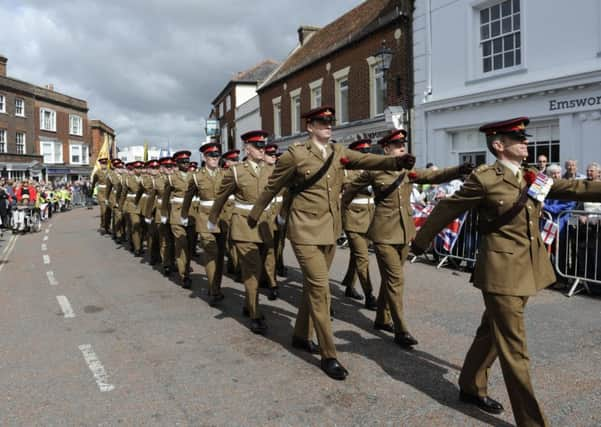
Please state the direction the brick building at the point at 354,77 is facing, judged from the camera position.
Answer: facing the viewer and to the left of the viewer

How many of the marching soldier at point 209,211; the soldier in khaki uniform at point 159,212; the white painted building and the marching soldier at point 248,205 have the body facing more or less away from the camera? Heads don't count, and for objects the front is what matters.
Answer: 0

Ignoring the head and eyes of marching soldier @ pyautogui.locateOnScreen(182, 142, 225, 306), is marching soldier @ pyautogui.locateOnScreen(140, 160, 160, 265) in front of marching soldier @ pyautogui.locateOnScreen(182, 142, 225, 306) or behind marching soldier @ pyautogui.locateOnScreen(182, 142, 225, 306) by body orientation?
behind

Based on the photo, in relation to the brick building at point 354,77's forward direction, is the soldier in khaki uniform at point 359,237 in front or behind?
in front

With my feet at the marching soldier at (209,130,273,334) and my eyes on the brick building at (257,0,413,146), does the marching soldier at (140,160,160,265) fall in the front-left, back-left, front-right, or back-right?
front-left

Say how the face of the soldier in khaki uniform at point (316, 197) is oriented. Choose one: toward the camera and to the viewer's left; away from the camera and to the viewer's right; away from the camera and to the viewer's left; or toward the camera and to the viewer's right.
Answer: toward the camera and to the viewer's right

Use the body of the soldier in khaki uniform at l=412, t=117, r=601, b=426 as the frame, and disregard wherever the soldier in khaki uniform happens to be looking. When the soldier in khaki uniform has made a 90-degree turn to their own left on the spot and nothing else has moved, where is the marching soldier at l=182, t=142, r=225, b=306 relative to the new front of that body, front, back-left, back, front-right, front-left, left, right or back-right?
left

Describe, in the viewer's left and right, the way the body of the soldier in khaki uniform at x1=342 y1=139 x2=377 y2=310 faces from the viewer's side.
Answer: facing the viewer and to the right of the viewer

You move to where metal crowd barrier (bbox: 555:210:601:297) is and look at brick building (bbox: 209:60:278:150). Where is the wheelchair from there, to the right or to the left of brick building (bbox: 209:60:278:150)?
left

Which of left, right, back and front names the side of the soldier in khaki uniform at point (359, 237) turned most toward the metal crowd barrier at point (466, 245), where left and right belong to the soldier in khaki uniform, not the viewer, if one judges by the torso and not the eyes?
left

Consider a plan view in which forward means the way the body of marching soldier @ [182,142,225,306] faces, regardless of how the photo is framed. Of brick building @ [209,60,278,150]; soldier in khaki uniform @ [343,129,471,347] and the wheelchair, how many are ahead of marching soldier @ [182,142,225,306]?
1

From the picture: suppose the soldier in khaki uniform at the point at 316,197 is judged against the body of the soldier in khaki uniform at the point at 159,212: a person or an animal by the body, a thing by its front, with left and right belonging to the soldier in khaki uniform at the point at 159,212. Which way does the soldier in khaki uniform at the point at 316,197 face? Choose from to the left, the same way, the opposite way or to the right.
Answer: the same way

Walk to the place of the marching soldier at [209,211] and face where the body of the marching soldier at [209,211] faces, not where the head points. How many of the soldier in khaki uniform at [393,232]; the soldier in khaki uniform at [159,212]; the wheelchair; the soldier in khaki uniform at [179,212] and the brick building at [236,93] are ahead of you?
1

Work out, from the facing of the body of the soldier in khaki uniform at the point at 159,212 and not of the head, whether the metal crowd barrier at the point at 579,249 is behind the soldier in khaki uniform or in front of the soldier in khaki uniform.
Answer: in front

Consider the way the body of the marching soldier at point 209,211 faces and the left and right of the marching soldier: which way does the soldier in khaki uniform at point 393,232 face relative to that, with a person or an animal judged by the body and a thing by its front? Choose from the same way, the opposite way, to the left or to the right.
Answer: the same way

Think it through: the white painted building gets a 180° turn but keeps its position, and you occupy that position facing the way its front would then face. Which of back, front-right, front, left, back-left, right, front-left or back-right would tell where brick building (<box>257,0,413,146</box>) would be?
left

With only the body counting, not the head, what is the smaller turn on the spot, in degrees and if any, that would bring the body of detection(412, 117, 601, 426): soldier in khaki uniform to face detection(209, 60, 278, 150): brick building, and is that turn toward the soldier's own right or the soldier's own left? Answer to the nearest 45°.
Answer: approximately 180°

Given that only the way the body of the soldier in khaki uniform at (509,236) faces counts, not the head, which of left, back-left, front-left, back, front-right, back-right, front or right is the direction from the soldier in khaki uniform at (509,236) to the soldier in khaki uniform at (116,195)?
back

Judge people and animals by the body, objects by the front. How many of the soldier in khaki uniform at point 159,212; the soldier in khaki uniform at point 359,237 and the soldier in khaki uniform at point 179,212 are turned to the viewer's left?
0
